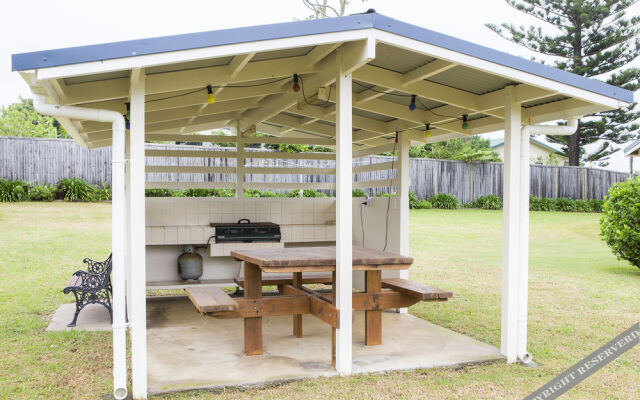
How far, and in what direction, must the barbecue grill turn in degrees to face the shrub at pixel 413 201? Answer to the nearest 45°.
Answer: approximately 135° to its left

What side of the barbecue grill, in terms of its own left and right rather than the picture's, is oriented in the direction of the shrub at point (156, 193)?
back

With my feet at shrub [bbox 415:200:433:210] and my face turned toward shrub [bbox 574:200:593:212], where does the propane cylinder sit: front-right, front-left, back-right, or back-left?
back-right

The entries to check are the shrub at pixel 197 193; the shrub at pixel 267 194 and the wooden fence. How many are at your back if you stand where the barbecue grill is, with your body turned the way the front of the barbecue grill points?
3

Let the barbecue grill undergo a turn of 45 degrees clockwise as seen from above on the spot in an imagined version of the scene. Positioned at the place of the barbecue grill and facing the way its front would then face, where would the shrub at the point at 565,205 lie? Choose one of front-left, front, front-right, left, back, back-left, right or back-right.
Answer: back

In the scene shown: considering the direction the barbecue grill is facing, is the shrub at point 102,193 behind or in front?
behind

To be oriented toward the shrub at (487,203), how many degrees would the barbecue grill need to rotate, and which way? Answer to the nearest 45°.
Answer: approximately 135° to its left

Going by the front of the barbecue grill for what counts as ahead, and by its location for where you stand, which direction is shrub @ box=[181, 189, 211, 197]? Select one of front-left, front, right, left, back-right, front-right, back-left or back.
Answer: back

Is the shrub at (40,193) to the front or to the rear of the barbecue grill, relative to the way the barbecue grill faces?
to the rear

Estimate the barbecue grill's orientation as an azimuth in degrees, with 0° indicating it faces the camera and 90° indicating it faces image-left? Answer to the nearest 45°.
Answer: approximately 0°

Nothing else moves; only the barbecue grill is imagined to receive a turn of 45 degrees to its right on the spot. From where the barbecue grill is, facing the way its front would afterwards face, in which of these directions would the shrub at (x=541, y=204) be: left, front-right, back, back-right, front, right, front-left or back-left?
back

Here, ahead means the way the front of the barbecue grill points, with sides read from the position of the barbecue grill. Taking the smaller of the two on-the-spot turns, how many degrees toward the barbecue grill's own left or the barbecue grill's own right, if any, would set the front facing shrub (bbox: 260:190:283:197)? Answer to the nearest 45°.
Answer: approximately 180°
